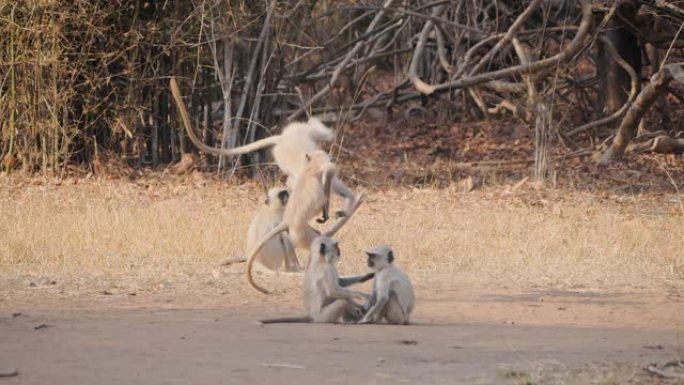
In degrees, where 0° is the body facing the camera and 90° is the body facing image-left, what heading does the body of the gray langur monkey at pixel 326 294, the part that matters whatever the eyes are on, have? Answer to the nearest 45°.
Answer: approximately 270°

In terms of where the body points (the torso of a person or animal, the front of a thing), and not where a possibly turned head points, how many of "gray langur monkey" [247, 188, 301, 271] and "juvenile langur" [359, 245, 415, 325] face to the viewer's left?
1

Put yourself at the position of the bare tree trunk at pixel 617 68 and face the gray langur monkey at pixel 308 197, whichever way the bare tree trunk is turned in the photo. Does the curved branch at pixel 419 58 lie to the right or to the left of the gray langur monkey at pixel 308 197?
right

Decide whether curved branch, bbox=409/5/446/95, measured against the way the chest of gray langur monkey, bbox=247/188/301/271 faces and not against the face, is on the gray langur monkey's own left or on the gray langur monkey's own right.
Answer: on the gray langur monkey's own left

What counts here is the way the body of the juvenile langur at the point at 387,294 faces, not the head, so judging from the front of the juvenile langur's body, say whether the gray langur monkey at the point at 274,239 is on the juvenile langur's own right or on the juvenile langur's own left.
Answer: on the juvenile langur's own right

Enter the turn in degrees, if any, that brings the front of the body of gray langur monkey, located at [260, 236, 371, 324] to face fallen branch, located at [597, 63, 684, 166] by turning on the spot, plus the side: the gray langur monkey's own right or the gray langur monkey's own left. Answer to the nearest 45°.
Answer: approximately 45° to the gray langur monkey's own left

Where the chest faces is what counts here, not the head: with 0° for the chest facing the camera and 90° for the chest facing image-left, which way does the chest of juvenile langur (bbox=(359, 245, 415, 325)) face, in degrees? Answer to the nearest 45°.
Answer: approximately 90°
